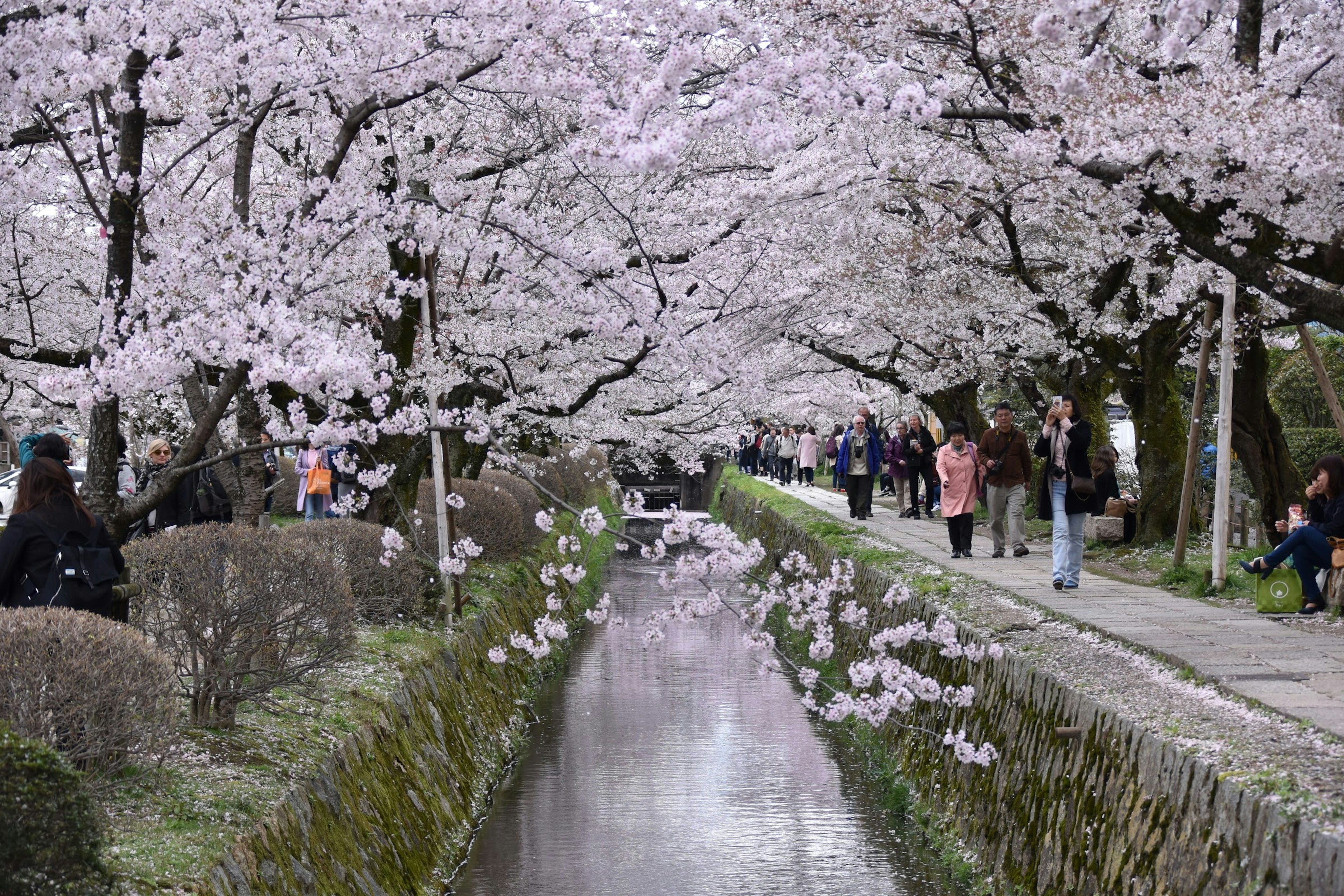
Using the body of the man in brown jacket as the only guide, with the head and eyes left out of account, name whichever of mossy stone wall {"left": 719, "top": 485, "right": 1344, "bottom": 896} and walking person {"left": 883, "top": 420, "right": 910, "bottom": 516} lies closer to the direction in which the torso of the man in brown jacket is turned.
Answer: the mossy stone wall

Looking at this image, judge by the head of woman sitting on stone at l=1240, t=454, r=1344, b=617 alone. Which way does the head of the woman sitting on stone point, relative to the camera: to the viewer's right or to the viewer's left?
to the viewer's left

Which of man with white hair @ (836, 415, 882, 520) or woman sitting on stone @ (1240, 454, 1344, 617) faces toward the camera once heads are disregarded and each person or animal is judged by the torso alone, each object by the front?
the man with white hair

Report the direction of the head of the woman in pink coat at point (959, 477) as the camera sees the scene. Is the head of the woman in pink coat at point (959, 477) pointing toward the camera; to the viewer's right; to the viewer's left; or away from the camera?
toward the camera

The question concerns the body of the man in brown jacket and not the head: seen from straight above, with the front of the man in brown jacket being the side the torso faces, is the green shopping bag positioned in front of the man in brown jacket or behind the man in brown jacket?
in front

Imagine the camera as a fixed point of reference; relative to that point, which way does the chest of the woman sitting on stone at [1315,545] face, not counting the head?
to the viewer's left

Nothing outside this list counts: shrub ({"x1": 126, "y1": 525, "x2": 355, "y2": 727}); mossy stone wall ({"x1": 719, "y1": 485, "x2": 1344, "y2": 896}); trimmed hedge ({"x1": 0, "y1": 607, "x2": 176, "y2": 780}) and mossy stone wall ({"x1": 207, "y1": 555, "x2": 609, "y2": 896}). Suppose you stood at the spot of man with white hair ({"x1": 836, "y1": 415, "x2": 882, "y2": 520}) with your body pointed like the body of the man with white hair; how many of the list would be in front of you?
4

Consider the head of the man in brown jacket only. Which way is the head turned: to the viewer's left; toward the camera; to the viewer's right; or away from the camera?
toward the camera

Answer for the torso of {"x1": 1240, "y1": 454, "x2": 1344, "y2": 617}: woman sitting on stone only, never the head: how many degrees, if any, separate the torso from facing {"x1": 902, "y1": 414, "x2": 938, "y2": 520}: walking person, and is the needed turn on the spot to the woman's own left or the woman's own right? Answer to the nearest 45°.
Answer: approximately 45° to the woman's own right

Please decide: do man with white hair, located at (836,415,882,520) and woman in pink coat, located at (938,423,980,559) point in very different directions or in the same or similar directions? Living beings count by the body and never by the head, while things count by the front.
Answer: same or similar directions

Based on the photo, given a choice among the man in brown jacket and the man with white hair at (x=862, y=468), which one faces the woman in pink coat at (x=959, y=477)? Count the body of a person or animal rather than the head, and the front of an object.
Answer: the man with white hair

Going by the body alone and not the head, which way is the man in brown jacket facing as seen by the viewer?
toward the camera

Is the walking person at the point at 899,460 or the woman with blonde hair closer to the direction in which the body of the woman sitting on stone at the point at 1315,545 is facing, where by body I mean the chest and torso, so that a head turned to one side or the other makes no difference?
the woman with blonde hair

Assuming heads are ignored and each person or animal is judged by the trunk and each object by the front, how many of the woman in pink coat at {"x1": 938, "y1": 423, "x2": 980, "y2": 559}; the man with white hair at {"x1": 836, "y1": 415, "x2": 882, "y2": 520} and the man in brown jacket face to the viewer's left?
0

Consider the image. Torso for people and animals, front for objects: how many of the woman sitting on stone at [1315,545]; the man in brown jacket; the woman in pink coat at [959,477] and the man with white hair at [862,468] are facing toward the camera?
3

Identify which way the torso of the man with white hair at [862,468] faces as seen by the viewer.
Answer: toward the camera

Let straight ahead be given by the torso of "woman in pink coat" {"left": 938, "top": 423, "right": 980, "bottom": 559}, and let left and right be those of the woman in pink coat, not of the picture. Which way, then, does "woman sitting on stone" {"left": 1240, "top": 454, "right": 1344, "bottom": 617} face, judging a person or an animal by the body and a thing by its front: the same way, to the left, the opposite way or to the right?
to the right

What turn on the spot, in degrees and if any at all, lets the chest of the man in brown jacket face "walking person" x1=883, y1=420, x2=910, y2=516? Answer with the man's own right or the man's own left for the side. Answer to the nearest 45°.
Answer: approximately 180°

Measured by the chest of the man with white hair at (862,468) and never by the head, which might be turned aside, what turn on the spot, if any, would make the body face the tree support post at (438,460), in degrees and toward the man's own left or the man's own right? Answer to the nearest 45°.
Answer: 0° — they already face it

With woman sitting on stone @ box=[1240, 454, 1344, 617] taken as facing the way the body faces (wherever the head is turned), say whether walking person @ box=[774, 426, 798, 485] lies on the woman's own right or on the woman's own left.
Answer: on the woman's own right
